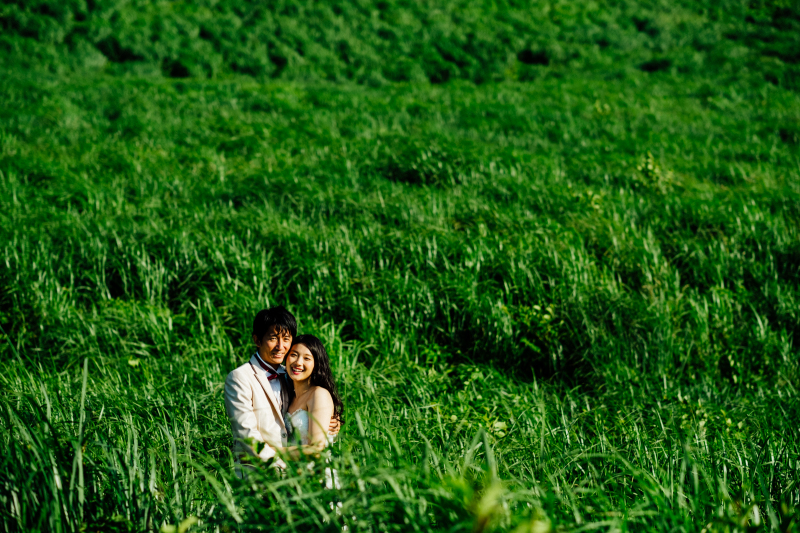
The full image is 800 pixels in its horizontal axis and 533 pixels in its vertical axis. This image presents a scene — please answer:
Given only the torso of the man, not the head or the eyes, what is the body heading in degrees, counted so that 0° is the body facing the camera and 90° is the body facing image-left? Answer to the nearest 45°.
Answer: approximately 315°
